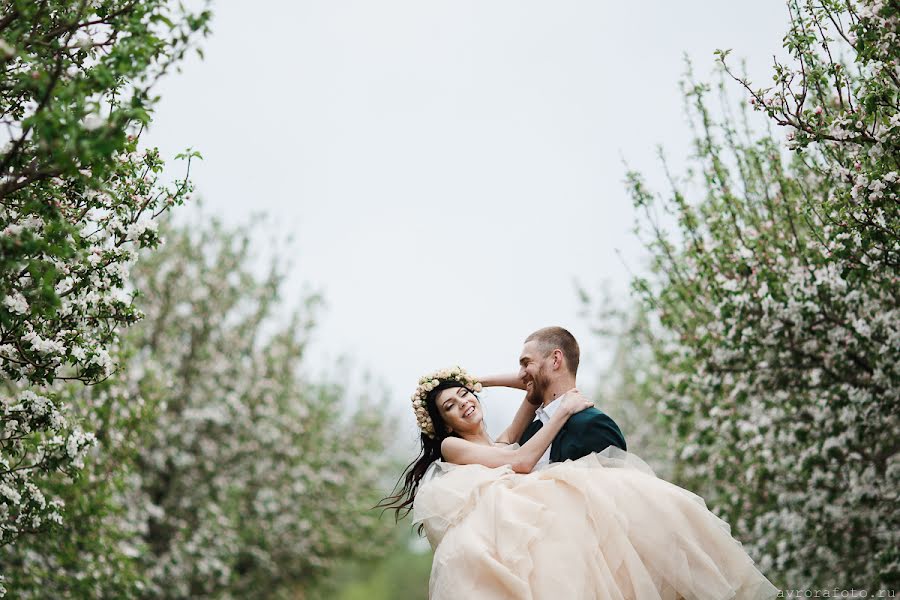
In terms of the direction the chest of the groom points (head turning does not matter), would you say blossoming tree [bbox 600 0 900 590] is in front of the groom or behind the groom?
behind

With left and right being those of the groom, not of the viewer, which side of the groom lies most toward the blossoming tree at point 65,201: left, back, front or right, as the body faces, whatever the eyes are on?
front

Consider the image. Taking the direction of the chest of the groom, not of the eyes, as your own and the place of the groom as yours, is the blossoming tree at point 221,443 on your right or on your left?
on your right

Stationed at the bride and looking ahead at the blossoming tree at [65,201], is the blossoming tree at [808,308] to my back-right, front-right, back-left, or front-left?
back-right

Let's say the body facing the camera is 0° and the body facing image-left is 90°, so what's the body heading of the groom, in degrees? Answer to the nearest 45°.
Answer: approximately 45°
